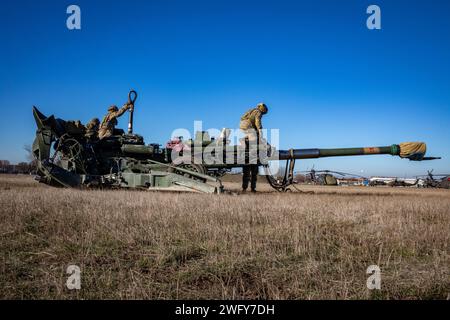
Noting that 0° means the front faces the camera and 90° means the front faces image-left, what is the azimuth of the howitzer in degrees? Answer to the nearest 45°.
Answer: approximately 270°

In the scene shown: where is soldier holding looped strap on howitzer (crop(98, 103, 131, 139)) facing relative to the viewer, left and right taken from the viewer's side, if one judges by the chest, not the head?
facing to the right of the viewer

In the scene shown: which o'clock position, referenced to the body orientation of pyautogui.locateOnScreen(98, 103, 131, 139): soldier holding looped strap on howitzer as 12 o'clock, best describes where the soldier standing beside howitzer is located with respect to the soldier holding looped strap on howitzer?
The soldier standing beside howitzer is roughly at 1 o'clock from the soldier holding looped strap on howitzer.
